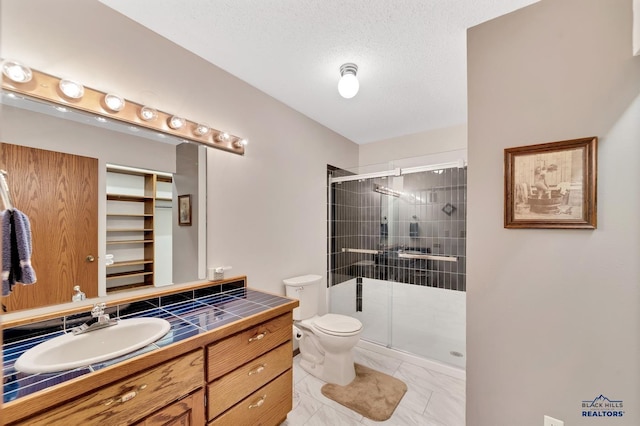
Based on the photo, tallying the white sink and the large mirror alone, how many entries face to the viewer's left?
0

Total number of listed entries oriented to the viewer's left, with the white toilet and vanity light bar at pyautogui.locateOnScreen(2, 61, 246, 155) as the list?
0

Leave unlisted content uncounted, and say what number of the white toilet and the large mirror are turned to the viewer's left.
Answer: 0

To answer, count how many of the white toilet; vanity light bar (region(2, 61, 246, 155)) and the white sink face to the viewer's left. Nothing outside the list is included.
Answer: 0

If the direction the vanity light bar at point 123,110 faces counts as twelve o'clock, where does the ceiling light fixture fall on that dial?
The ceiling light fixture is roughly at 11 o'clock from the vanity light bar.

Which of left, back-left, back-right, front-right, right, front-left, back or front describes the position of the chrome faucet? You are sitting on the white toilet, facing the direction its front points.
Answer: right

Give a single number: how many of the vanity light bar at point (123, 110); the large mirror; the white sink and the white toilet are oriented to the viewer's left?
0

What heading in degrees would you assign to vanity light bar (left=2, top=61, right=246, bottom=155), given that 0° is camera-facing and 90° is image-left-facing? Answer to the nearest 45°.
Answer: approximately 315°

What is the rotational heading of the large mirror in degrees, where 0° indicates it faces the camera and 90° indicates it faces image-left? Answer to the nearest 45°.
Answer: approximately 315°

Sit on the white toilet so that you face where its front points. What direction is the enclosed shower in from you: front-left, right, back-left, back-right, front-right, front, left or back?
left

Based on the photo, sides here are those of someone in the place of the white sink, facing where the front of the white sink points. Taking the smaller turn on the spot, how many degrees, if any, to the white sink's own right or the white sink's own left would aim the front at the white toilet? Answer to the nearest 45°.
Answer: approximately 45° to the white sink's own left

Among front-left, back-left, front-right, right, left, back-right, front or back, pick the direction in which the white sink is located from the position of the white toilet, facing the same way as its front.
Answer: right

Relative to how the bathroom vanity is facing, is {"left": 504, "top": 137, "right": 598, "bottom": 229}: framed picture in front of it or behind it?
in front

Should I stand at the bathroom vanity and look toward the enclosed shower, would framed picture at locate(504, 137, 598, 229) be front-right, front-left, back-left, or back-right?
front-right
